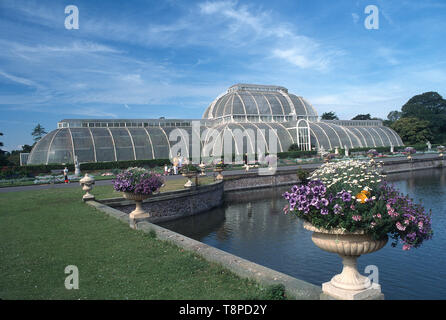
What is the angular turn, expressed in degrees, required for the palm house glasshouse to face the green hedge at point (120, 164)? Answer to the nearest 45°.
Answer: approximately 45° to its right

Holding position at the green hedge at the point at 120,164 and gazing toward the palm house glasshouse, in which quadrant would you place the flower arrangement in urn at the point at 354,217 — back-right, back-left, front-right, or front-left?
back-right

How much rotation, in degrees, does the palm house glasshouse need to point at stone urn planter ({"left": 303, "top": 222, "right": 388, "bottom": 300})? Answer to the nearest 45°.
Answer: approximately 45° to its right

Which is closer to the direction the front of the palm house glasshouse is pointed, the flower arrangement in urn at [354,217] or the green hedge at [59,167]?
the flower arrangement in urn

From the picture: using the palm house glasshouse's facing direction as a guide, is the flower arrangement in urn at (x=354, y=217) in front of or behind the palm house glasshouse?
in front

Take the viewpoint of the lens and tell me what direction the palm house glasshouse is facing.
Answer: facing the viewer and to the right of the viewer

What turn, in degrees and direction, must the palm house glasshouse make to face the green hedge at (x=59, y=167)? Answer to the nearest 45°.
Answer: approximately 90° to its right

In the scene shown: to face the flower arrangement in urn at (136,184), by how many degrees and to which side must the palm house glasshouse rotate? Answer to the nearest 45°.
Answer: approximately 45° to its right
